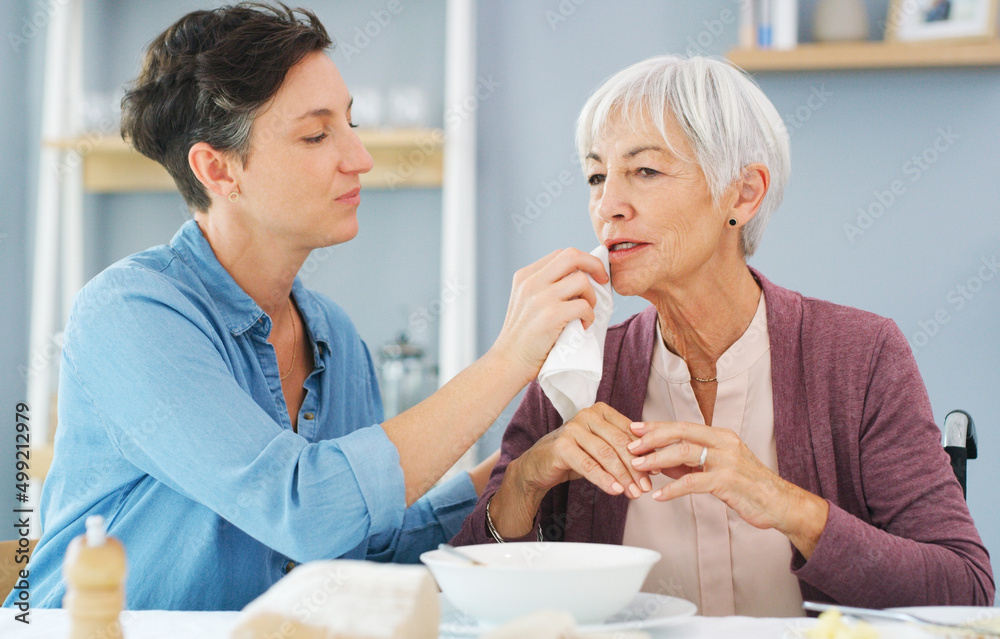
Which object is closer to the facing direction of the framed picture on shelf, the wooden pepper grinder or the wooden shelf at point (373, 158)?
the wooden pepper grinder

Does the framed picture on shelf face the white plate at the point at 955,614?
yes

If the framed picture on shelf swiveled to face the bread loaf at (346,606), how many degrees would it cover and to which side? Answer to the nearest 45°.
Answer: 0° — it already faces it

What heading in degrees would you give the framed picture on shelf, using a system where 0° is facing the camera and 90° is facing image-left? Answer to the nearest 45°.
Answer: approximately 0°

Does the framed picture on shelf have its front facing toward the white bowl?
yes

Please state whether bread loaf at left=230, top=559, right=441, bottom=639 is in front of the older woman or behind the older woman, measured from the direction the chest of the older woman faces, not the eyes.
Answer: in front

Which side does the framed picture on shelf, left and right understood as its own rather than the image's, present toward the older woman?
front

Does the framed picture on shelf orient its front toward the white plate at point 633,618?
yes

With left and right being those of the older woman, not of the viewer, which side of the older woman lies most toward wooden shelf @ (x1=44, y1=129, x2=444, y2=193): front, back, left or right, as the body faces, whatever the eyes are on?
right

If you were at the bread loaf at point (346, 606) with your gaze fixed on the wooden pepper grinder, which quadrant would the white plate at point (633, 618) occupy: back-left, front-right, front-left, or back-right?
back-right

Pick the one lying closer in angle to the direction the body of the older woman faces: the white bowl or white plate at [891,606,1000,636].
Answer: the white bowl
